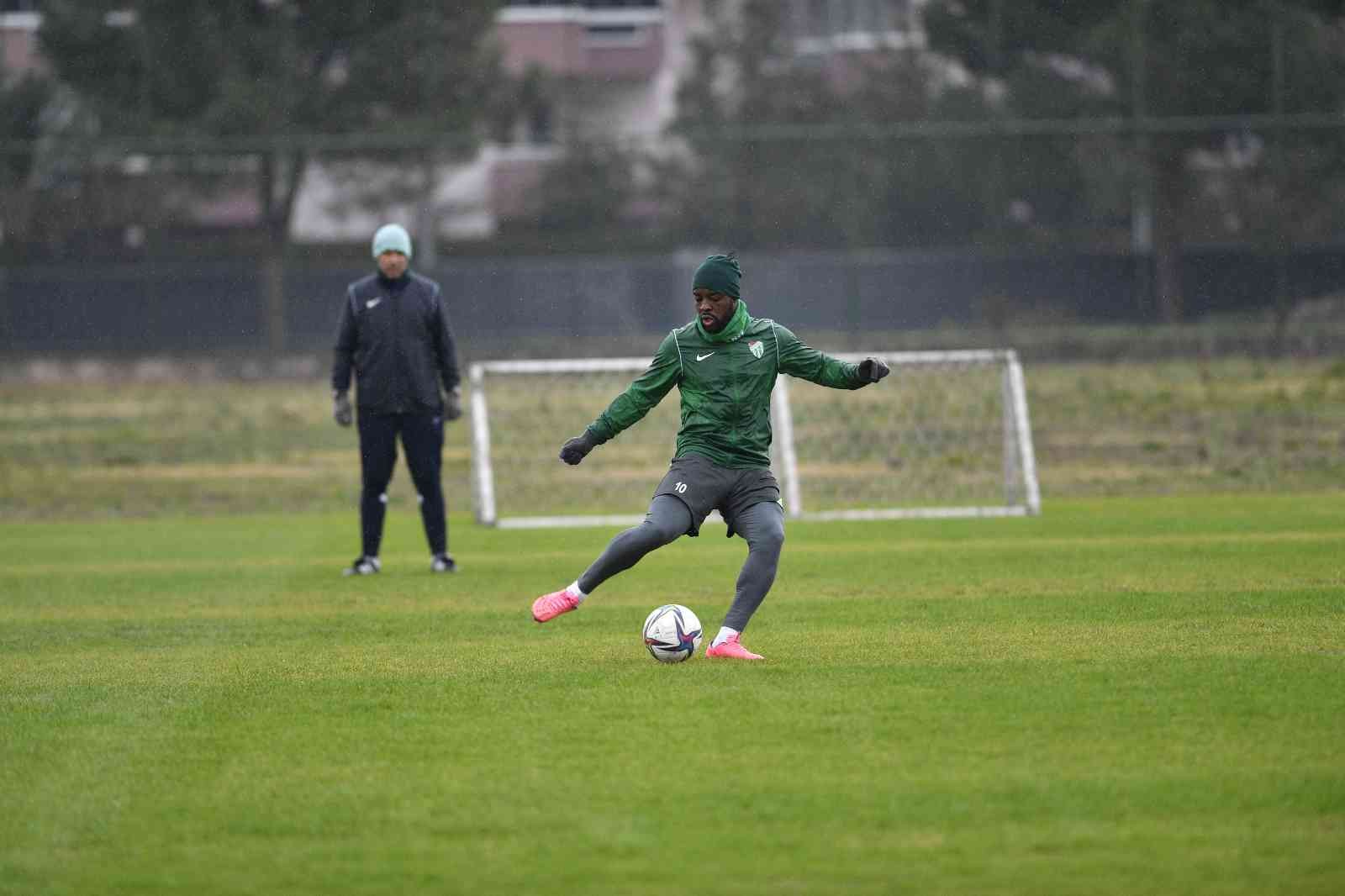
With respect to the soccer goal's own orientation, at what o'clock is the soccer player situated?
The soccer player is roughly at 12 o'clock from the soccer goal.

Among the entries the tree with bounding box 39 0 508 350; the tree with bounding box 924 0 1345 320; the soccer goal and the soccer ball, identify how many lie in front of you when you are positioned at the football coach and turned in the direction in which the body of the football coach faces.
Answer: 1

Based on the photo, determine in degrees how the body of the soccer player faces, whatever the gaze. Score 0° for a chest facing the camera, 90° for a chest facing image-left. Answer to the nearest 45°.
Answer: approximately 0°

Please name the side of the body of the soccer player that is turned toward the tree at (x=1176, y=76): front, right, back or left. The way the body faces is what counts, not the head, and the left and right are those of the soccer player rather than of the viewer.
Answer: back

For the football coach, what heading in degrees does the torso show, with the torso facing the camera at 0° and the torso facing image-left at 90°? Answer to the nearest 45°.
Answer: approximately 0°

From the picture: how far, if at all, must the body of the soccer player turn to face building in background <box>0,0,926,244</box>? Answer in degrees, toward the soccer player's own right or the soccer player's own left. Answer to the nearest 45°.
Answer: approximately 180°

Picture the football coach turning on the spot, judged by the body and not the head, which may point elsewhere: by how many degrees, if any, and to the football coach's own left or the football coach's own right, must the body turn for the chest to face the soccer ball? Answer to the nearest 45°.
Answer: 0° — they already face it

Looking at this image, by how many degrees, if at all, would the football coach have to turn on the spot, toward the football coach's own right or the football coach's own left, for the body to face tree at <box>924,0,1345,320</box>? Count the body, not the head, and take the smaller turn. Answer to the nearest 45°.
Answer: approximately 135° to the football coach's own left
